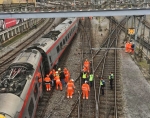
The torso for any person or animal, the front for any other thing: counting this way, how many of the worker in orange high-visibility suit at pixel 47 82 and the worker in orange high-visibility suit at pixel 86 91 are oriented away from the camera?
2

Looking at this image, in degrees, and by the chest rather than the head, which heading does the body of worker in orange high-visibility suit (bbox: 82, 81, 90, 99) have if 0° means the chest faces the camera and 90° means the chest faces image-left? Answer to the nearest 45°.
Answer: approximately 180°

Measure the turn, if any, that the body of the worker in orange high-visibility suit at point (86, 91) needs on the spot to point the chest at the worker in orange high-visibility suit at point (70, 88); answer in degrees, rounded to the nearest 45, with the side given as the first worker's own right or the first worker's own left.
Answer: approximately 90° to the first worker's own left

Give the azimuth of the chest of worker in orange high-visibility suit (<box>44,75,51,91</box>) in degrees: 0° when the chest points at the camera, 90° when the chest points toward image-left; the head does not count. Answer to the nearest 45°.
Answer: approximately 180°

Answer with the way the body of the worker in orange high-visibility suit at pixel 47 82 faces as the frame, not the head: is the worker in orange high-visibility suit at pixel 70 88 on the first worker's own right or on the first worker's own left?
on the first worker's own right

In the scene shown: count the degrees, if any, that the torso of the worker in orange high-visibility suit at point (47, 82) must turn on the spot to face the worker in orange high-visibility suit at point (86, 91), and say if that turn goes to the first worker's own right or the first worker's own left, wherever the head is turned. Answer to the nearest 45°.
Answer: approximately 135° to the first worker's own right

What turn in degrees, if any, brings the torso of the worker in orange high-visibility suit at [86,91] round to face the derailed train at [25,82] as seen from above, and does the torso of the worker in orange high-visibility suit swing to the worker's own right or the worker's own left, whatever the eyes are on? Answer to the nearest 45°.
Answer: approximately 135° to the worker's own left
